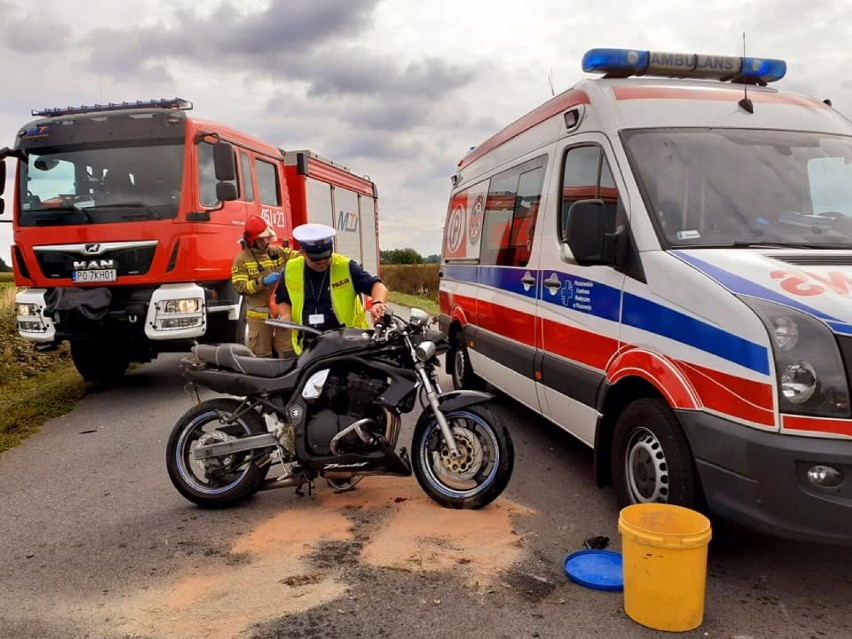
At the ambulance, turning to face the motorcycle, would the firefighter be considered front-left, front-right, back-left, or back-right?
front-right

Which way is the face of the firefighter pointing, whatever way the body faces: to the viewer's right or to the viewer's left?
to the viewer's right

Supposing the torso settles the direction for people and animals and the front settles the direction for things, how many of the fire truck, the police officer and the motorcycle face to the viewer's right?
1

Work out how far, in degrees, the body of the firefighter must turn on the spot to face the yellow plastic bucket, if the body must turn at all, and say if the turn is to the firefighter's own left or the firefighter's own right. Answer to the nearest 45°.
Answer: approximately 45° to the firefighter's own right

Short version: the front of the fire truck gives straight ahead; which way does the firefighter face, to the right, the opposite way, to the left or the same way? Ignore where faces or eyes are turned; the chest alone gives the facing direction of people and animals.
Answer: to the left

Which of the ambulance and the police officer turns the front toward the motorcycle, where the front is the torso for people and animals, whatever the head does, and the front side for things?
the police officer

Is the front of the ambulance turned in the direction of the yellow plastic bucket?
no

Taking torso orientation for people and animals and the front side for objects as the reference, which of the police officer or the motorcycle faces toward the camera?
the police officer

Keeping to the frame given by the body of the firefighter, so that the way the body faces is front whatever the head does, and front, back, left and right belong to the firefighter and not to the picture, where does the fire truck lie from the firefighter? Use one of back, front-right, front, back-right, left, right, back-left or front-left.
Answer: back

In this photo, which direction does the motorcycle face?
to the viewer's right

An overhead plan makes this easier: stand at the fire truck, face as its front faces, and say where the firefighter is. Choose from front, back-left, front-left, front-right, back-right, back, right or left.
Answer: left

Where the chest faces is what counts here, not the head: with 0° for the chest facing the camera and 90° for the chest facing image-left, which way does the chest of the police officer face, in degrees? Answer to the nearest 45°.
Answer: approximately 0°

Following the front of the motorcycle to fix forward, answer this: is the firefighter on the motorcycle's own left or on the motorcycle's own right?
on the motorcycle's own left

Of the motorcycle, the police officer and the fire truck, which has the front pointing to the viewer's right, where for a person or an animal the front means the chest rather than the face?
the motorcycle

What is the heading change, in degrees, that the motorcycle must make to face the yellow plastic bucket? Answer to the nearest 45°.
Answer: approximately 45° to its right

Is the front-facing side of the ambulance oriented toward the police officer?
no

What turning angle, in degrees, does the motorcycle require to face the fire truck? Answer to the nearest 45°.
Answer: approximately 135° to its left

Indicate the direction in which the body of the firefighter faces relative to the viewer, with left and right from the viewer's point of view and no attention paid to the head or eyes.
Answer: facing the viewer and to the right of the viewer
